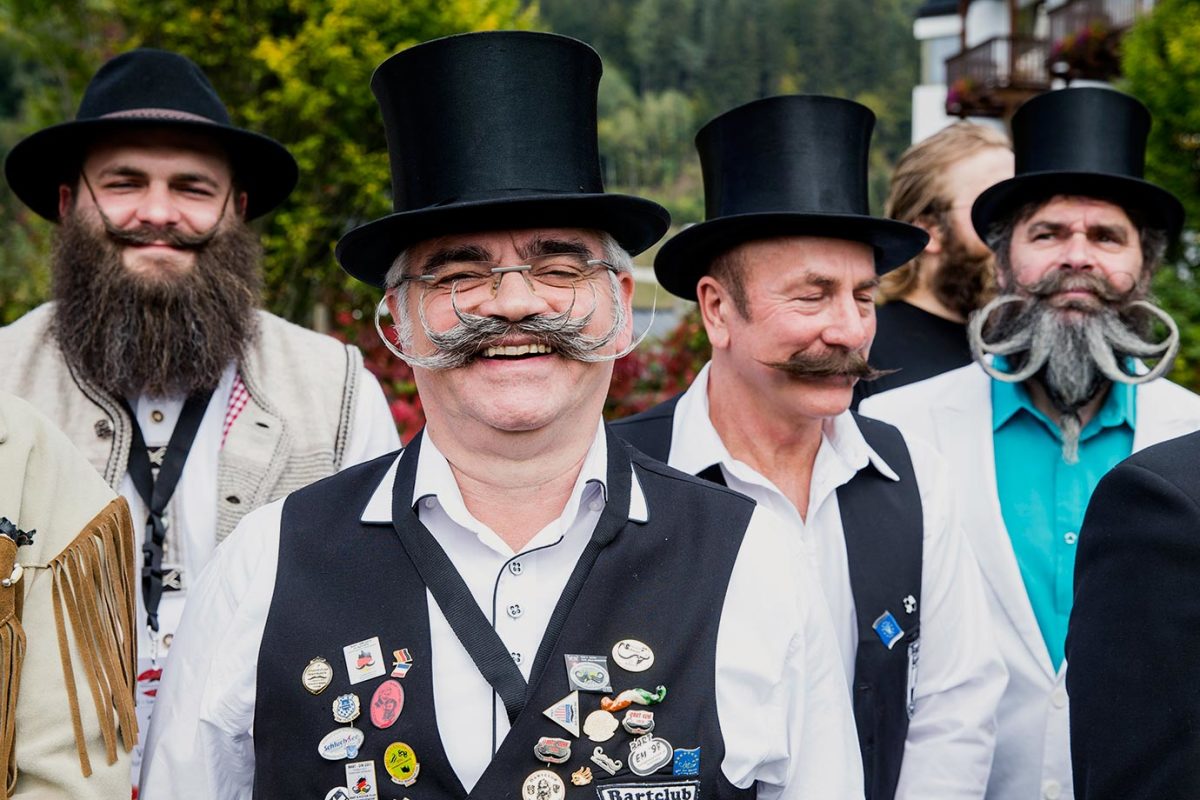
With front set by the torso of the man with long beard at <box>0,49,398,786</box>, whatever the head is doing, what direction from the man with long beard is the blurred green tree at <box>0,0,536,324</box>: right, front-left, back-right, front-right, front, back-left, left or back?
back

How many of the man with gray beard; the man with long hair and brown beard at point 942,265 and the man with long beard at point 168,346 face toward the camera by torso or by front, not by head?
2

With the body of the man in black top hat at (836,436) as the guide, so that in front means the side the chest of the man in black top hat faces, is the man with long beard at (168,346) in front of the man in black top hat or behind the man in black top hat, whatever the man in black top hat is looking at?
behind

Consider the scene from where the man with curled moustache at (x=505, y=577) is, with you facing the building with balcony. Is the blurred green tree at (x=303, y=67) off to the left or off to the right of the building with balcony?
left

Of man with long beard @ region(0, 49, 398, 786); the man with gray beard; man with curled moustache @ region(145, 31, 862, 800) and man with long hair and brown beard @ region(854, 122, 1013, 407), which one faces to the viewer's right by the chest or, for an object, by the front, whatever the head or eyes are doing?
man with long hair and brown beard @ region(854, 122, 1013, 407)

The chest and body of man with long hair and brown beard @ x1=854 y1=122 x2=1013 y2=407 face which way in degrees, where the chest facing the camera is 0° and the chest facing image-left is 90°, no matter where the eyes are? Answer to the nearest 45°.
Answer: approximately 270°

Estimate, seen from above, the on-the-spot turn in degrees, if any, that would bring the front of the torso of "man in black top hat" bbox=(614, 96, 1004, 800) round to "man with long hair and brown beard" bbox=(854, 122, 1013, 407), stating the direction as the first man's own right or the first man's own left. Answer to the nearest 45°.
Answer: approximately 135° to the first man's own left

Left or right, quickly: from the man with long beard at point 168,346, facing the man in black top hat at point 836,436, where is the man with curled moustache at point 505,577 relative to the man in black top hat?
right

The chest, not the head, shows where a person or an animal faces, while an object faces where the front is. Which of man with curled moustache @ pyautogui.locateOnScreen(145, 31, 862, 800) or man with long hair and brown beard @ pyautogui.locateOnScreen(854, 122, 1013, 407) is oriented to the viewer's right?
the man with long hair and brown beard

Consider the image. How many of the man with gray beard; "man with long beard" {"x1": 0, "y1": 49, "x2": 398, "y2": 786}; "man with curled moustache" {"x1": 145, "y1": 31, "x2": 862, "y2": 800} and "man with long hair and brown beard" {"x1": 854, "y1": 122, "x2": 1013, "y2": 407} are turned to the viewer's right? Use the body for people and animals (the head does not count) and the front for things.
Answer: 1

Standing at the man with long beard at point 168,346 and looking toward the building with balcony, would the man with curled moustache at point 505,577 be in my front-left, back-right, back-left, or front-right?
back-right

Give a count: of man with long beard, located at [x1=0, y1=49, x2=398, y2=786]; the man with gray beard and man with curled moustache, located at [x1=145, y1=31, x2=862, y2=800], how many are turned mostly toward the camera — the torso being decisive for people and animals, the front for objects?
3

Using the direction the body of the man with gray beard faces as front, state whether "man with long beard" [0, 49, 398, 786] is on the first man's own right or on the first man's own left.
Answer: on the first man's own right

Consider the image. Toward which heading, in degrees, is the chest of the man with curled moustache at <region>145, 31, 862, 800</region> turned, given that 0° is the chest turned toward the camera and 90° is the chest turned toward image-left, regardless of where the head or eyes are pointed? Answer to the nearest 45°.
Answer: approximately 0°

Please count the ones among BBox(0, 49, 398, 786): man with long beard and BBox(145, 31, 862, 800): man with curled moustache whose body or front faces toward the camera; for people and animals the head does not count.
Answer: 2
